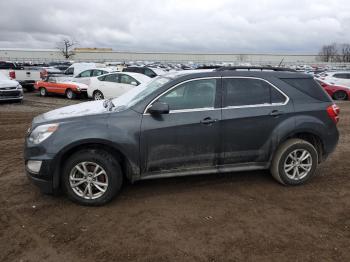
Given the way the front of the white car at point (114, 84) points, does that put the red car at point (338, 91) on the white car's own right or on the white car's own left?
on the white car's own left

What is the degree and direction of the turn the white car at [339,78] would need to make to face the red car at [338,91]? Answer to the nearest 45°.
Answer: approximately 45° to its left

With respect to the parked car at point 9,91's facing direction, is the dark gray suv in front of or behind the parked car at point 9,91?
in front

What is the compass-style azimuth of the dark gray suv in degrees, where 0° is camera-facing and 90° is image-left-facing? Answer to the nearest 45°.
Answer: approximately 90°

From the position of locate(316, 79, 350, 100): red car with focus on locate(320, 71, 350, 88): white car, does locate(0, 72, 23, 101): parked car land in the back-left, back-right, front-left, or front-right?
back-left

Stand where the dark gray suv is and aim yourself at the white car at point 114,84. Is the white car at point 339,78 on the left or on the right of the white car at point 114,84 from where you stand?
right

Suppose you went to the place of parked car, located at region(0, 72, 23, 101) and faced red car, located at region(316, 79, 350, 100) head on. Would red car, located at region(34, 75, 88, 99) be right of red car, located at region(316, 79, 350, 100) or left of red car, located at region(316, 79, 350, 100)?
left

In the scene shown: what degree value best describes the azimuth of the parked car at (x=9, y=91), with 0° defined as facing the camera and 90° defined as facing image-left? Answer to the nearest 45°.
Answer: approximately 315°

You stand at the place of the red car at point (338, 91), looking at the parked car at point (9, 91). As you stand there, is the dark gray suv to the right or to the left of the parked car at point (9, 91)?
left

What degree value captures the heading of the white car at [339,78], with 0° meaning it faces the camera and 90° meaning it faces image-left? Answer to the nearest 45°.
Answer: approximately 45°
